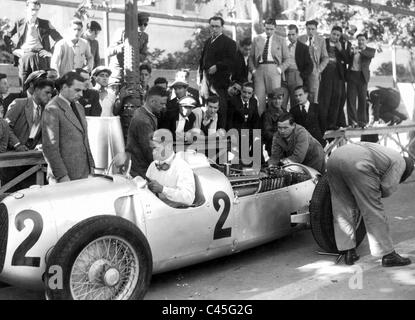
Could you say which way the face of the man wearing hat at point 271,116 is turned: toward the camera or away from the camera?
toward the camera

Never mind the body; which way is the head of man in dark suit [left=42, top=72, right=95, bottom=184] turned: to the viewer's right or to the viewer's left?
to the viewer's right

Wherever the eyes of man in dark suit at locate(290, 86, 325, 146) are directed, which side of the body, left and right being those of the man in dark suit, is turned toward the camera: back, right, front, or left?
front

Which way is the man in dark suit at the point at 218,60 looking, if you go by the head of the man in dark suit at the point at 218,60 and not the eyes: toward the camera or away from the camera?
toward the camera

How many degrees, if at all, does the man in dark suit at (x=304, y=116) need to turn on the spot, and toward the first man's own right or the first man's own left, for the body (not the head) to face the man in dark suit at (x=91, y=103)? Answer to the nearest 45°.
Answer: approximately 45° to the first man's own right

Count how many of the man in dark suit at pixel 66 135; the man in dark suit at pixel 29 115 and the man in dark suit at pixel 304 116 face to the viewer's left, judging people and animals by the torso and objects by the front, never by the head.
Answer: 0

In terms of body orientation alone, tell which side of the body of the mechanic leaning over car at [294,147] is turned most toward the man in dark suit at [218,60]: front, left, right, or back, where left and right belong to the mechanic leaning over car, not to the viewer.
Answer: right

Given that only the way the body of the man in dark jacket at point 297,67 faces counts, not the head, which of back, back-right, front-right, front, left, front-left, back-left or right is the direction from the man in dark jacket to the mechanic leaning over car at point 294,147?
front-left

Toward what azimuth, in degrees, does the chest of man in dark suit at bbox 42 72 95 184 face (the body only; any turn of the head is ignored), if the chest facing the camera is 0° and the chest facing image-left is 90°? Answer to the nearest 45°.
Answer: approximately 315°

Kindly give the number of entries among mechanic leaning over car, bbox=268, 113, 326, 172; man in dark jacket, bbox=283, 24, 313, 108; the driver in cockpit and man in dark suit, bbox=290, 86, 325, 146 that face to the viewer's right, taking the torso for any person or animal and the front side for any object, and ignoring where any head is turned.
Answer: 0

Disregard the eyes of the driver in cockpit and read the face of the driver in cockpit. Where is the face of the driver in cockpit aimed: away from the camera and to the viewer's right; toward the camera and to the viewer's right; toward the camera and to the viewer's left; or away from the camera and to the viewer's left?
toward the camera and to the viewer's left

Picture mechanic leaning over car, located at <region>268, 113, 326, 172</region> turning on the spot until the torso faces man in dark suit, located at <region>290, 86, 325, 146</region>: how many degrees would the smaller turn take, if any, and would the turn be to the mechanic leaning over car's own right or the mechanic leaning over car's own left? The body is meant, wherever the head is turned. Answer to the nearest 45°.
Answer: approximately 135° to the mechanic leaning over car's own right

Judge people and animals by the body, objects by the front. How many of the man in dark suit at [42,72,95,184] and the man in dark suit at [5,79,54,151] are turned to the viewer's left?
0

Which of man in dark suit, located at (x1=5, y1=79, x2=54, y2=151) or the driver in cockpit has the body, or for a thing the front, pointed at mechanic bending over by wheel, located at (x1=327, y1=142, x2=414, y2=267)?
the man in dark suit

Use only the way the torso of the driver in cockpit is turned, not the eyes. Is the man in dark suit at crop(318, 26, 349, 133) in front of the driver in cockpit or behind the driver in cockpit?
behind

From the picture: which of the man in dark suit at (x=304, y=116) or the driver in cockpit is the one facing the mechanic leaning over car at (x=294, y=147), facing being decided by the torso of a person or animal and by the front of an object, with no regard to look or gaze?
the man in dark suit

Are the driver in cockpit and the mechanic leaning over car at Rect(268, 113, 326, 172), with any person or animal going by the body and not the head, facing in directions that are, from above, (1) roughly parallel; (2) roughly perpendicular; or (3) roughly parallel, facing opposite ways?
roughly parallel

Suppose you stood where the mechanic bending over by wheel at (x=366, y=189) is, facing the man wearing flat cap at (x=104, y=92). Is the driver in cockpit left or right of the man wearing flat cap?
left
